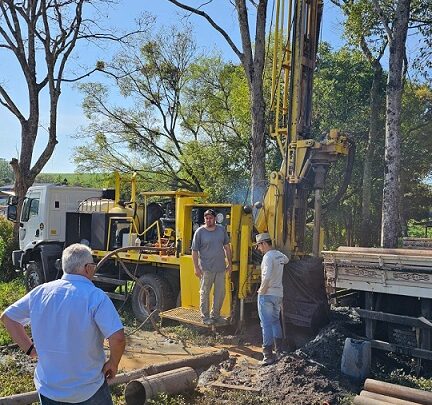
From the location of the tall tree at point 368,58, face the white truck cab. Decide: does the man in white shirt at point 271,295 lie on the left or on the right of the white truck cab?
left

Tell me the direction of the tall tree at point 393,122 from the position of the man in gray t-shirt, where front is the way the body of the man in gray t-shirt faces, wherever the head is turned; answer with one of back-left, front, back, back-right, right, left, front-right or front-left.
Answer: back-left

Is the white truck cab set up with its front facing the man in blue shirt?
no

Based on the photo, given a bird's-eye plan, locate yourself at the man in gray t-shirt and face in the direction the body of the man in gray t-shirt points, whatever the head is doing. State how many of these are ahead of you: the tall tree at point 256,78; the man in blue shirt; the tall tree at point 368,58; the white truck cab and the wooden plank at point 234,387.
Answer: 2

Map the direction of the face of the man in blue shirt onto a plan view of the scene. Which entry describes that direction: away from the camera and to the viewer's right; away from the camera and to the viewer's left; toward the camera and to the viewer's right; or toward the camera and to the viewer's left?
away from the camera and to the viewer's right

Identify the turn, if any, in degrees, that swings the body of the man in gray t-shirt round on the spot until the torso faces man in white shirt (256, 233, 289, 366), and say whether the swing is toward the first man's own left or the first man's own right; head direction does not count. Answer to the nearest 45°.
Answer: approximately 45° to the first man's own left

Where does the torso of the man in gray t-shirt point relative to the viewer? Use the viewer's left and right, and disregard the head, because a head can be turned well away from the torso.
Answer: facing the viewer

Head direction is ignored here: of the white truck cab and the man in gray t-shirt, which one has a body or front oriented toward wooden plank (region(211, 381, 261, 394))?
the man in gray t-shirt

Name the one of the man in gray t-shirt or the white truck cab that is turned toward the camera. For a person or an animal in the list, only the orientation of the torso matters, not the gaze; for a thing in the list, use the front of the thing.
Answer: the man in gray t-shirt

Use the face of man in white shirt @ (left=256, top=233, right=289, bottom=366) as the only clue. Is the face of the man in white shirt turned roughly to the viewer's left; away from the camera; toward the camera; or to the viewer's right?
to the viewer's left

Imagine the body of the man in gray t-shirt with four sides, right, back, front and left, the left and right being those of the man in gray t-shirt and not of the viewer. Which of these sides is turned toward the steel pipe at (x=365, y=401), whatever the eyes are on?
front

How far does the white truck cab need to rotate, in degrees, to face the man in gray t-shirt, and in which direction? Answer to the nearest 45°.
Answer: approximately 180°

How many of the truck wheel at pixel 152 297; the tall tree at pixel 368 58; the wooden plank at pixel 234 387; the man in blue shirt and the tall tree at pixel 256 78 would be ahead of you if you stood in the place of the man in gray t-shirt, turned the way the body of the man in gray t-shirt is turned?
2

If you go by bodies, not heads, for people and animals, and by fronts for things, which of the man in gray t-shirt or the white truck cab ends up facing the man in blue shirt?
the man in gray t-shirt

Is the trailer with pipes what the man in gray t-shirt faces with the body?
no

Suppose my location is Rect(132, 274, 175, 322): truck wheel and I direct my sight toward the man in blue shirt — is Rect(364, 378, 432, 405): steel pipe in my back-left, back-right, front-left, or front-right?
front-left
